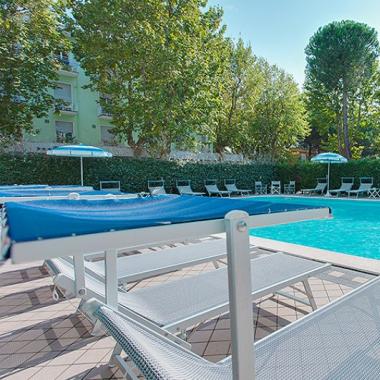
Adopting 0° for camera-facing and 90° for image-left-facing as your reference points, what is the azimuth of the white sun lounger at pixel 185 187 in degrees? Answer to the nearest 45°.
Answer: approximately 315°

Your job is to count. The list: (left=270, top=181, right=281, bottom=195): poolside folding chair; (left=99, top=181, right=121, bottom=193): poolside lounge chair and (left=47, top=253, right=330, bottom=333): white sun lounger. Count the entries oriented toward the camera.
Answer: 2

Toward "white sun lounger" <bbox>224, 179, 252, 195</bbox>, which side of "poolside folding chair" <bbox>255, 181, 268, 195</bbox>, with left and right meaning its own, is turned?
right

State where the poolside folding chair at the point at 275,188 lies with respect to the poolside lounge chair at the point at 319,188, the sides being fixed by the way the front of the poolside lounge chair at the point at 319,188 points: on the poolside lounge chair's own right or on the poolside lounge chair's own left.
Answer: on the poolside lounge chair's own right

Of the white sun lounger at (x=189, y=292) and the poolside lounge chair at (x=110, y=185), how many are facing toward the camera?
1
